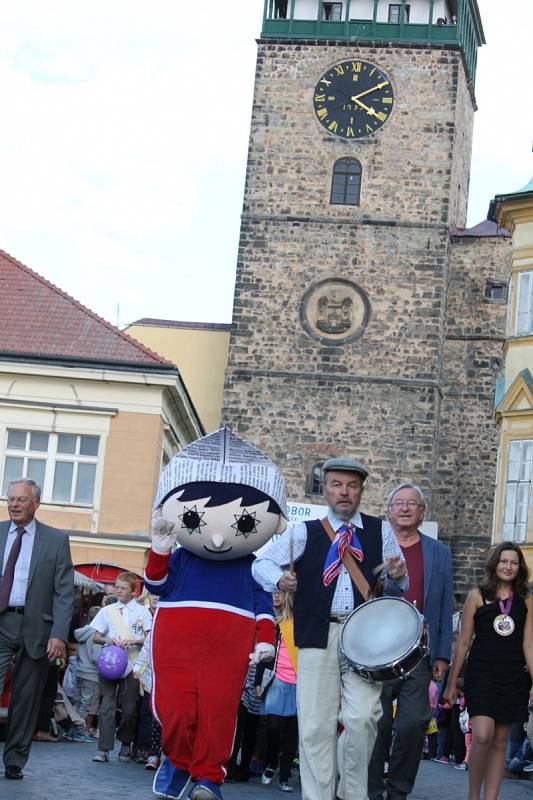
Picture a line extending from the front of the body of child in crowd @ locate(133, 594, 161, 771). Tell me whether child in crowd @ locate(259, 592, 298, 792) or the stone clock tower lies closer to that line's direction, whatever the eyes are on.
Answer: the child in crowd

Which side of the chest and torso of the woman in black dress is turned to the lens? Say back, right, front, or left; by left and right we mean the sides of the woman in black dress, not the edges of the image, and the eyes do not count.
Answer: front

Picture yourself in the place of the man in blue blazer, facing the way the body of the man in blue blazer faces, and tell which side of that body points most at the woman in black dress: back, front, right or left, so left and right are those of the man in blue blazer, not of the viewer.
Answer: left

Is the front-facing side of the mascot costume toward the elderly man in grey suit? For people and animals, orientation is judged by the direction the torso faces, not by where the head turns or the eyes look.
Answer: no

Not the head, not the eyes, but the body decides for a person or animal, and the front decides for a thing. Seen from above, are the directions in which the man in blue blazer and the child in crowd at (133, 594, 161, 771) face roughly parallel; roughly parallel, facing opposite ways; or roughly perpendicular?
roughly parallel

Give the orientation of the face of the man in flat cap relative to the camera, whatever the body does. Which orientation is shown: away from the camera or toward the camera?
toward the camera

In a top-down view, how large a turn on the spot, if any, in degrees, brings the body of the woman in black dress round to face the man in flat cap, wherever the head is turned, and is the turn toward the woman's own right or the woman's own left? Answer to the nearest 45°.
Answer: approximately 45° to the woman's own right

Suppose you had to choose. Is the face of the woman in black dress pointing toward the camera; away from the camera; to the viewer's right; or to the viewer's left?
toward the camera

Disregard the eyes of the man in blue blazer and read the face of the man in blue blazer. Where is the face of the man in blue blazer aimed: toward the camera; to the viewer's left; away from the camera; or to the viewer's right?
toward the camera

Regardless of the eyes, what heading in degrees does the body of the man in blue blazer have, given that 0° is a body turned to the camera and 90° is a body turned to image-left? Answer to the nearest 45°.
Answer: approximately 0°

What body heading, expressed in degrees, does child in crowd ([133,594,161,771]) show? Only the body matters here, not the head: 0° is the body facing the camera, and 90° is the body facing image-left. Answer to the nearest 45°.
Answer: approximately 0°

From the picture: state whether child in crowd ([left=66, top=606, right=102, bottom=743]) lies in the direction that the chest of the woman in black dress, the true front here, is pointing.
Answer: no

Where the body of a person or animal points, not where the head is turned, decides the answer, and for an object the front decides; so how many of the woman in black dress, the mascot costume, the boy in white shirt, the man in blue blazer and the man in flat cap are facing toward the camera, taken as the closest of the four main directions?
5

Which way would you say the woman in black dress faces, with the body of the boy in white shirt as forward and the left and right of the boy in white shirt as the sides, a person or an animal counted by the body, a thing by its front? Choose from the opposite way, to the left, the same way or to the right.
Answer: the same way

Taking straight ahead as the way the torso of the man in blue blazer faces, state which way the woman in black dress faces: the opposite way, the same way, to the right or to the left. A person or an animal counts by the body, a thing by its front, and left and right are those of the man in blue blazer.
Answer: the same way

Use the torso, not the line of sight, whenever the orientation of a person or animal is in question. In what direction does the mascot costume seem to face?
toward the camera

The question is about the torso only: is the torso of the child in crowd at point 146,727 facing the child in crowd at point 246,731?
no

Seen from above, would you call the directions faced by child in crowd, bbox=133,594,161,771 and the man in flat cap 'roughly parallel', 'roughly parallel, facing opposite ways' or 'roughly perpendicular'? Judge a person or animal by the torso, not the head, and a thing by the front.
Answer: roughly parallel

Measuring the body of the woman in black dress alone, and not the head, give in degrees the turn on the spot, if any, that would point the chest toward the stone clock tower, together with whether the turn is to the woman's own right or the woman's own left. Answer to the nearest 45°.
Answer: approximately 180°
